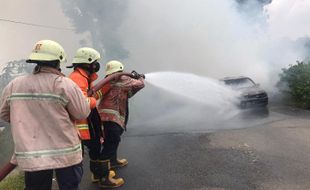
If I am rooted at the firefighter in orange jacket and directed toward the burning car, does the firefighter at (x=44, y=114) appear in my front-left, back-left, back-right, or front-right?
back-right

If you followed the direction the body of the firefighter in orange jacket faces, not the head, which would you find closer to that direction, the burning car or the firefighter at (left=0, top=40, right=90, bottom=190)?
the burning car

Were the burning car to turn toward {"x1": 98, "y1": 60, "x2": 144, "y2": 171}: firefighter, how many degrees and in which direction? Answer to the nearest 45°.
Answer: approximately 45° to its right

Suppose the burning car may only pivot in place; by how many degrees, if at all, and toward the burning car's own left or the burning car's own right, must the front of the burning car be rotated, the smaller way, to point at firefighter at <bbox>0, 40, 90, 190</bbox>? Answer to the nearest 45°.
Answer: approximately 45° to the burning car's own right

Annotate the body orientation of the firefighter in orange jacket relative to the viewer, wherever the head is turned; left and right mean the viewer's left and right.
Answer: facing to the right of the viewer

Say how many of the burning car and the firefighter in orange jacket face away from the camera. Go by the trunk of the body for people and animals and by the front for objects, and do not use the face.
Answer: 0
